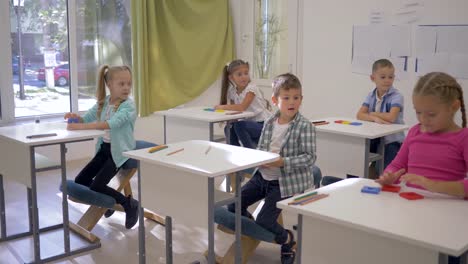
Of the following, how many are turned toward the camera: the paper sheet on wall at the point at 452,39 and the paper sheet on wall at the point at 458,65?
2

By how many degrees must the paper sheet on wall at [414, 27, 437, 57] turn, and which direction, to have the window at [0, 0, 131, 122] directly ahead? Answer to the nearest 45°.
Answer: approximately 90° to its right

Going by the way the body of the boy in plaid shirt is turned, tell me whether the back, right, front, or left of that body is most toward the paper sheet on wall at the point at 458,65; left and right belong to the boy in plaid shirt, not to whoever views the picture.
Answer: back

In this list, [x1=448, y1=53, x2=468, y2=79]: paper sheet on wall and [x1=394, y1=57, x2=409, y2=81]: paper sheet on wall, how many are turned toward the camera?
2

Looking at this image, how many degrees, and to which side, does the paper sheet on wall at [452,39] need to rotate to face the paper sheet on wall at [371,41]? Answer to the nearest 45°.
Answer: approximately 135° to its right

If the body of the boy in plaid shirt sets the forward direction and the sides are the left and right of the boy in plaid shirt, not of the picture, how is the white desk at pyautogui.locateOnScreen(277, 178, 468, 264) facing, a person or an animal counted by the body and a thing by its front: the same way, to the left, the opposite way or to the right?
the opposite way

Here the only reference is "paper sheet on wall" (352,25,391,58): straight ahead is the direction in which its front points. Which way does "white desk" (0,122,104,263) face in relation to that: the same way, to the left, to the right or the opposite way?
the opposite way

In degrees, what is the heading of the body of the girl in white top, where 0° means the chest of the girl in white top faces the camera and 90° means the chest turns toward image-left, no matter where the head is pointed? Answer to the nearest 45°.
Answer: approximately 45°

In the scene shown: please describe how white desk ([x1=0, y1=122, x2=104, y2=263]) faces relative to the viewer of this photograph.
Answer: facing away from the viewer and to the right of the viewer

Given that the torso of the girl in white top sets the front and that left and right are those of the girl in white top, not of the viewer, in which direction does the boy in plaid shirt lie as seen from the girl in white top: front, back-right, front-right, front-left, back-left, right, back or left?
front-left
